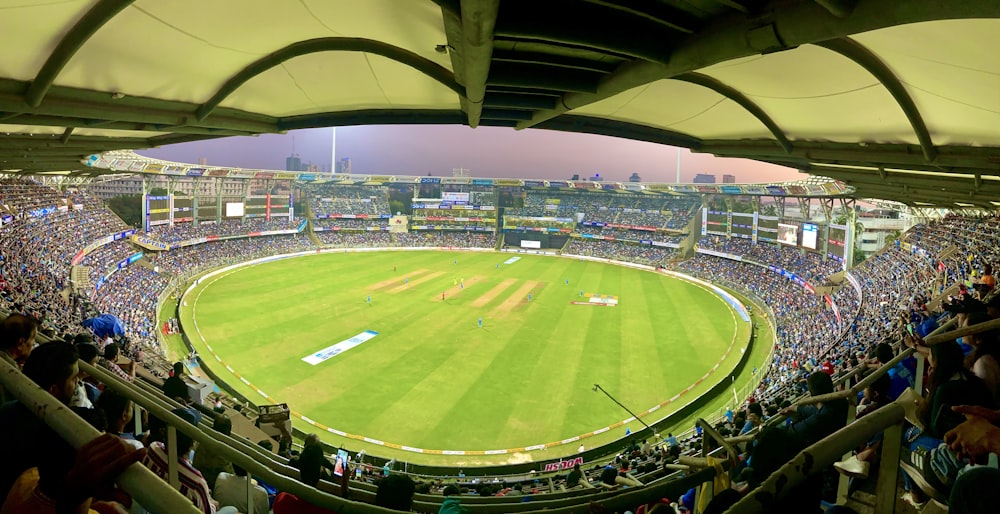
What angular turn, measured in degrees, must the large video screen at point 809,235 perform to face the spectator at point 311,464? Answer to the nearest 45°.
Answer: approximately 45° to its left

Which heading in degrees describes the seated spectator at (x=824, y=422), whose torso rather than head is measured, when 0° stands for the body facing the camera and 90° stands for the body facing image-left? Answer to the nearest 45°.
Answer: approximately 135°

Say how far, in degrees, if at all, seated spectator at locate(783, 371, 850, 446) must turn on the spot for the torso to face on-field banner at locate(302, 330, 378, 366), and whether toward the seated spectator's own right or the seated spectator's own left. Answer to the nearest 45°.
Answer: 0° — they already face it

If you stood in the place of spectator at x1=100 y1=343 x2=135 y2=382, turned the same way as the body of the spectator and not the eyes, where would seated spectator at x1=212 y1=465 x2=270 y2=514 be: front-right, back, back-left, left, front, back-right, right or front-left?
back-right

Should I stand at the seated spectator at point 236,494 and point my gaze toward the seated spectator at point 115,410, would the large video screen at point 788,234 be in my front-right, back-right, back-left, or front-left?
back-right

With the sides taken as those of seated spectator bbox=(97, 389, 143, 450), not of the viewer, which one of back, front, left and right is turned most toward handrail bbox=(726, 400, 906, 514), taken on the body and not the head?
right

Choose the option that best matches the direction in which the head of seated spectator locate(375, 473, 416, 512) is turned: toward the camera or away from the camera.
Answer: away from the camera

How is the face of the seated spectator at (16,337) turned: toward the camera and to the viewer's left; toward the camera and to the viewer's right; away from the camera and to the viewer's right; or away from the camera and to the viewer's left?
away from the camera and to the viewer's right

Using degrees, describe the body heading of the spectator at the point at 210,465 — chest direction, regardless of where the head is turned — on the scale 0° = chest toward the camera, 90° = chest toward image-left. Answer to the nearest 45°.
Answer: approximately 225°

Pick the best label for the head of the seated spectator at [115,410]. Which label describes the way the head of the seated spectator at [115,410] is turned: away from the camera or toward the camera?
away from the camera

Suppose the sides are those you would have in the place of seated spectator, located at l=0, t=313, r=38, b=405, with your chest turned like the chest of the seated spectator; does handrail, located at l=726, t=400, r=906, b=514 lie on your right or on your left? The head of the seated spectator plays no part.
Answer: on your right
